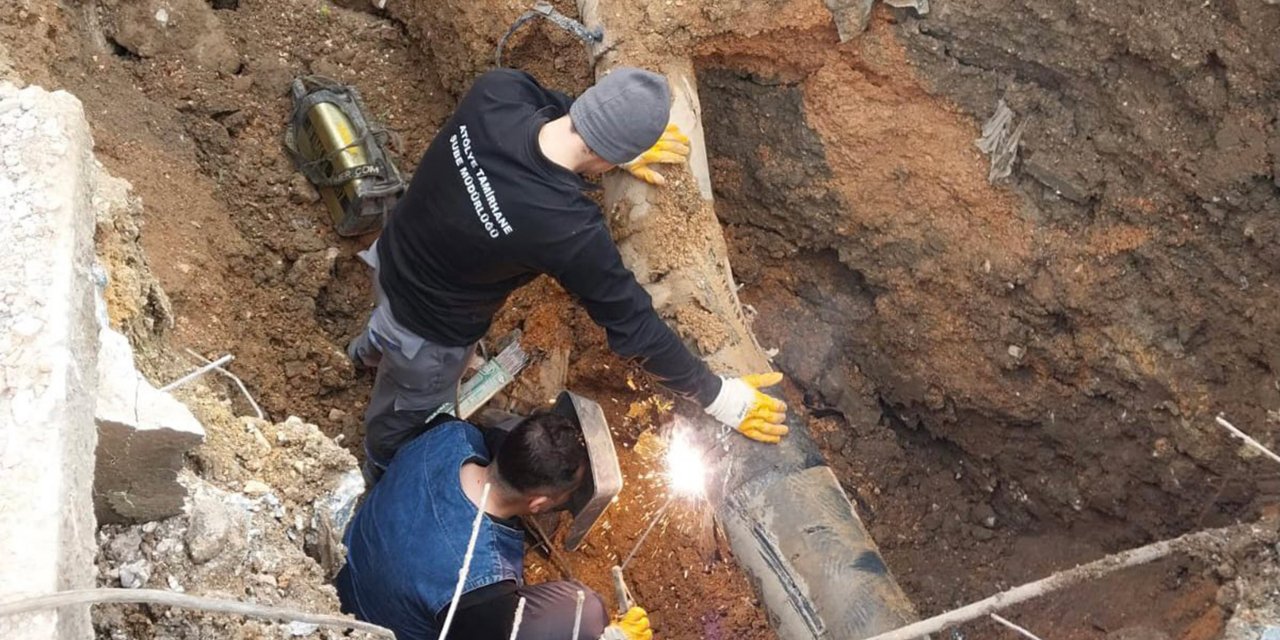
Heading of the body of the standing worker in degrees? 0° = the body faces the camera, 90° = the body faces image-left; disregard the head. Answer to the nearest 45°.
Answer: approximately 225°

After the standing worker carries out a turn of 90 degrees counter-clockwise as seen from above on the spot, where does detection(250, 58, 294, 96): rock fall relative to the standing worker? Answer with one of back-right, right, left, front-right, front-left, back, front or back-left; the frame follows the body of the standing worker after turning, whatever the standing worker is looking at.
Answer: front

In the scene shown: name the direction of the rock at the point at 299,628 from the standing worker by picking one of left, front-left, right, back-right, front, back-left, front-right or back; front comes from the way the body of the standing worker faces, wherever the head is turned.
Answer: back-right

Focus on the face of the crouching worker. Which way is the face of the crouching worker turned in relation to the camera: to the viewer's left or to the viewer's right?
to the viewer's right

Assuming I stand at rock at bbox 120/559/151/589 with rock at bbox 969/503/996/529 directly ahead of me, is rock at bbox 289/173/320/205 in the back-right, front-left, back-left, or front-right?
front-left

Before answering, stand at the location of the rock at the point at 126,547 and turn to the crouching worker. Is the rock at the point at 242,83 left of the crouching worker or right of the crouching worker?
left

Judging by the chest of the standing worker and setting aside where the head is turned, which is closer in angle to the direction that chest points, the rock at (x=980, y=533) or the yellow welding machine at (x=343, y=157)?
the rock

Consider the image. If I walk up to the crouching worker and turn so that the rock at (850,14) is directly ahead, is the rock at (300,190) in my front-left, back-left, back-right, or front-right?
front-left

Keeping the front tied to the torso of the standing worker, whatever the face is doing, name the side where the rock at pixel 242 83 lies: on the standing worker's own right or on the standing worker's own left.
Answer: on the standing worker's own left

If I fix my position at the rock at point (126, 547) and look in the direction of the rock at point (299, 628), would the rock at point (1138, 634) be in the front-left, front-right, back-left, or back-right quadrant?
front-left

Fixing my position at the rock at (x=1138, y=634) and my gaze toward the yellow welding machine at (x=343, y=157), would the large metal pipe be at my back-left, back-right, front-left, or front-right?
front-left

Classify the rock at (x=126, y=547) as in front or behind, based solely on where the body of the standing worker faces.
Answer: behind
